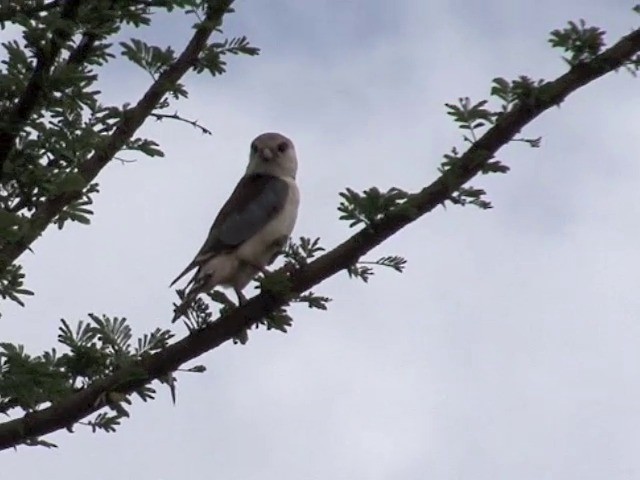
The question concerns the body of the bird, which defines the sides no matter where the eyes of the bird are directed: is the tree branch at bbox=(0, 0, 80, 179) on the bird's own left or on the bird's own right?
on the bird's own right

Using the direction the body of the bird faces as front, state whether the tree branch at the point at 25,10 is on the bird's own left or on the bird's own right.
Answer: on the bird's own right
